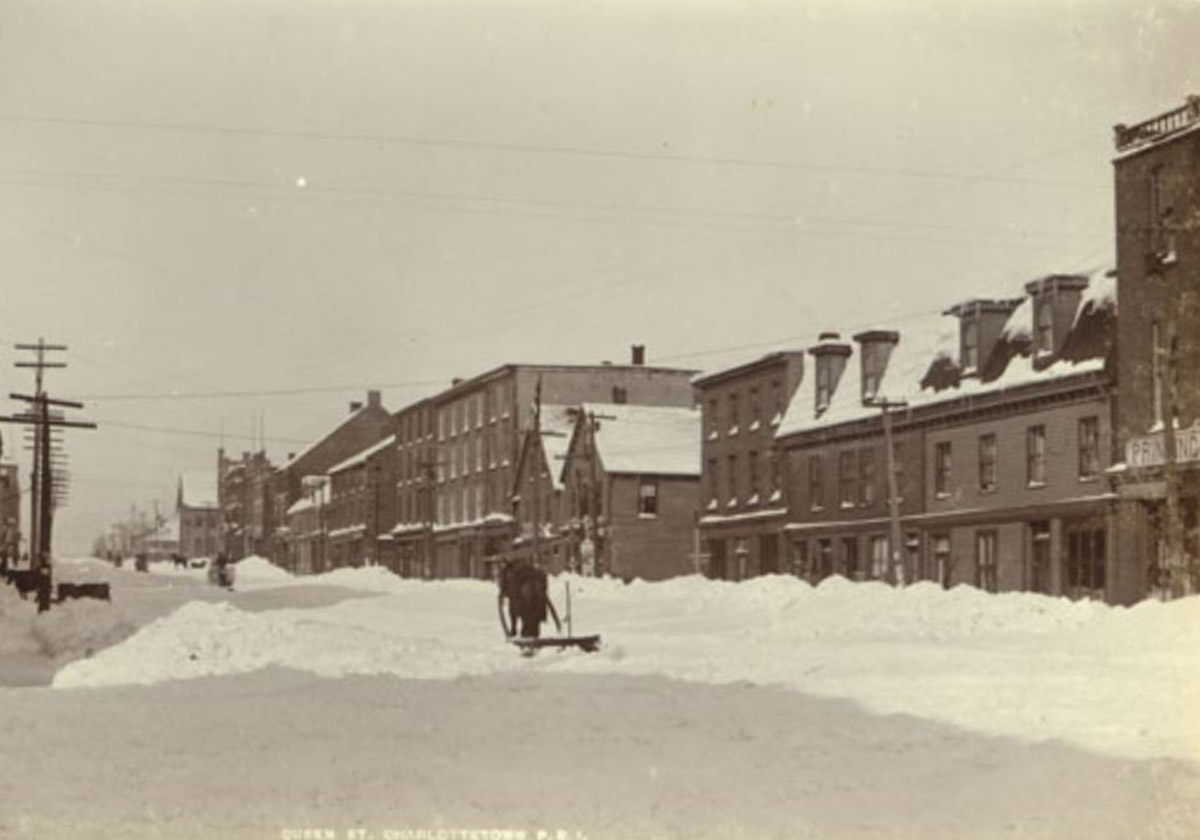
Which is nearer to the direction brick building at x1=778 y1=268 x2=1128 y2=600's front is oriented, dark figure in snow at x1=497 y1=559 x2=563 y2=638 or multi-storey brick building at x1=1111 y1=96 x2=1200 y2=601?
the dark figure in snow

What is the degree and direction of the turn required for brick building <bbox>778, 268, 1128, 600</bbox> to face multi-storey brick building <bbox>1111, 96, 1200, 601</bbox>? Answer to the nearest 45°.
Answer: approximately 45° to its left

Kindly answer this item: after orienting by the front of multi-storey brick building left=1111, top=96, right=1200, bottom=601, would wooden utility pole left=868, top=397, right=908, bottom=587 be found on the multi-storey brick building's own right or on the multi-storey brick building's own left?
on the multi-storey brick building's own right

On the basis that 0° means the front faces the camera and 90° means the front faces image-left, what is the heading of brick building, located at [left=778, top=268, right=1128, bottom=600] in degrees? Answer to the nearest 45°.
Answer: approximately 45°

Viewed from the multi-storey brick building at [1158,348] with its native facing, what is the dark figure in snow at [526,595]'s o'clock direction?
The dark figure in snow is roughly at 12 o'clock from the multi-storey brick building.

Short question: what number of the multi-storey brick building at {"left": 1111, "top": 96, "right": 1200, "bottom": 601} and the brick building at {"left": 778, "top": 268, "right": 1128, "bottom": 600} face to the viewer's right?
0

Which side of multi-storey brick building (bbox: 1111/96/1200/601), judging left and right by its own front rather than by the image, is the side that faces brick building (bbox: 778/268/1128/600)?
right

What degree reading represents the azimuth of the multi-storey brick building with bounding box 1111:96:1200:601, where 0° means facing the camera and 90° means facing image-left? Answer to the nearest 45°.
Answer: approximately 45°

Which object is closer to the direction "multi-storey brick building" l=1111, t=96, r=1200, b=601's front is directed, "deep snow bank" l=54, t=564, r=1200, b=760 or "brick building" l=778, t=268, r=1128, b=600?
the deep snow bank

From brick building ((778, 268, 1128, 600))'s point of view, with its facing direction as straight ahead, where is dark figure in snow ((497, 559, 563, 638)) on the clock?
The dark figure in snow is roughly at 11 o'clock from the brick building.
